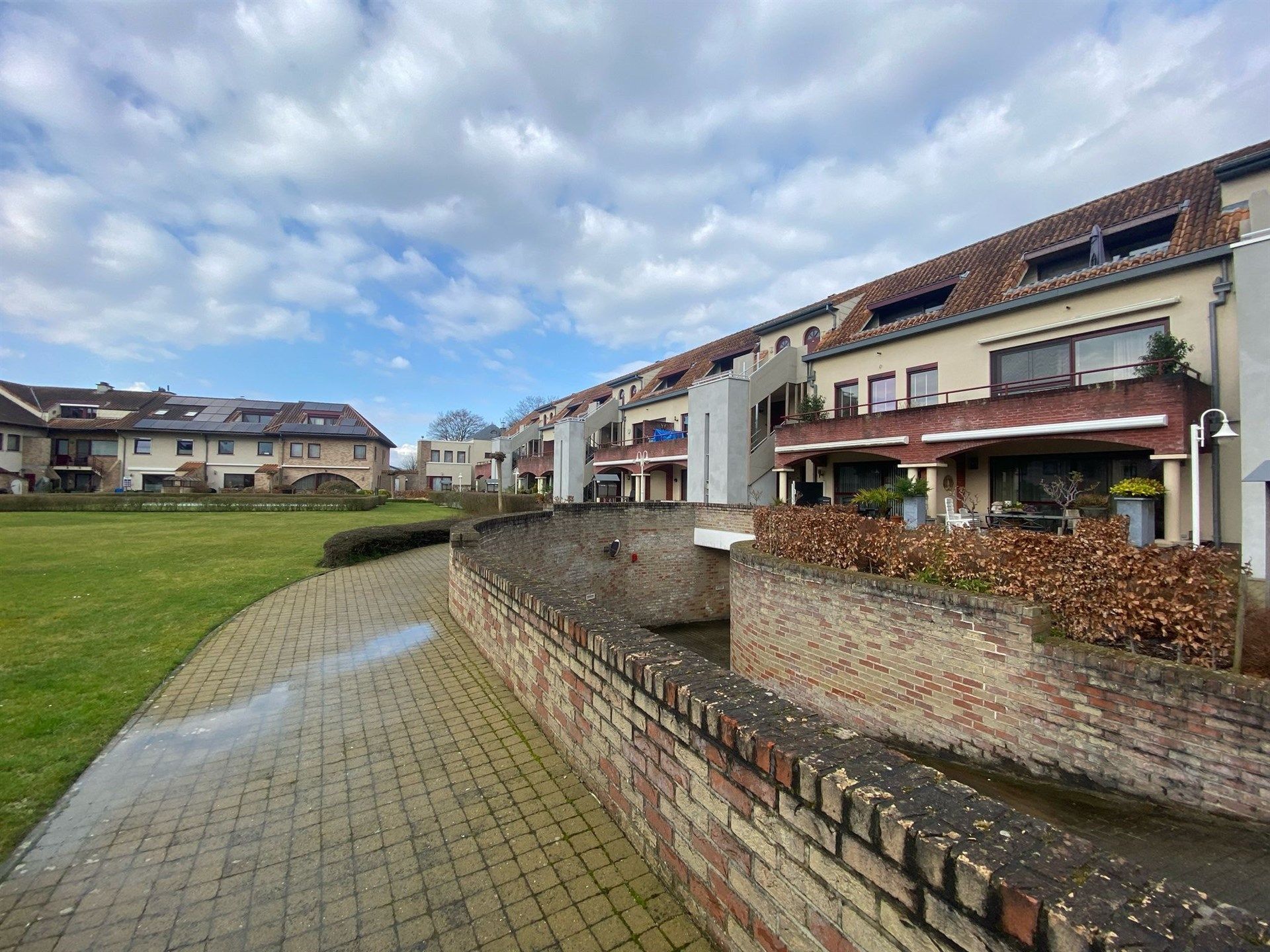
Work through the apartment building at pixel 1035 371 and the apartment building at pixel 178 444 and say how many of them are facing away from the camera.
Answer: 0

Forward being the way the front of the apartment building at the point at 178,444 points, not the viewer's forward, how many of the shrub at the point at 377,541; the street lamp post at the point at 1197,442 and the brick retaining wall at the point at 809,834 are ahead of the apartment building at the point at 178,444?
3

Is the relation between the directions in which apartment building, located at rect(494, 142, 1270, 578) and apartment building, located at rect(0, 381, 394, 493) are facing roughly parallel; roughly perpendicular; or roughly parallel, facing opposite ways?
roughly perpendicular

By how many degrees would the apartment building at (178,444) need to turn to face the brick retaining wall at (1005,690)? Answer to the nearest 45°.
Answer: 0° — it already faces it

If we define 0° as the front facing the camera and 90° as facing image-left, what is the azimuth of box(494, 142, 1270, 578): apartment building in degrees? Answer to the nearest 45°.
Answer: approximately 45°

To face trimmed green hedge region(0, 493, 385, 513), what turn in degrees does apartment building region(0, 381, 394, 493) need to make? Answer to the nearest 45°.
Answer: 0° — it already faces it

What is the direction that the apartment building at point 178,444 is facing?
toward the camera

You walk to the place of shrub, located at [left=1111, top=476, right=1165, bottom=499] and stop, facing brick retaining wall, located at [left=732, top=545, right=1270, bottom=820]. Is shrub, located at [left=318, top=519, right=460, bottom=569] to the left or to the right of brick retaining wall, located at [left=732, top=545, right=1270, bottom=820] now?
right

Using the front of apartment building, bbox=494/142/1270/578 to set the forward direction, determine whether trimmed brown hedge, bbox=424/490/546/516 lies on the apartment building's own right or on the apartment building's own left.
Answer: on the apartment building's own right

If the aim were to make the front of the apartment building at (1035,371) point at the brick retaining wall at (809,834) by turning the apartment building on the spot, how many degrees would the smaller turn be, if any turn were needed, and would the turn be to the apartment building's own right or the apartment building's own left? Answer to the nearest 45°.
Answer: approximately 45° to the apartment building's own left

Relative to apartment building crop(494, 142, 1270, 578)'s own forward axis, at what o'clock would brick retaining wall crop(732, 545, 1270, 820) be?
The brick retaining wall is roughly at 11 o'clock from the apartment building.
